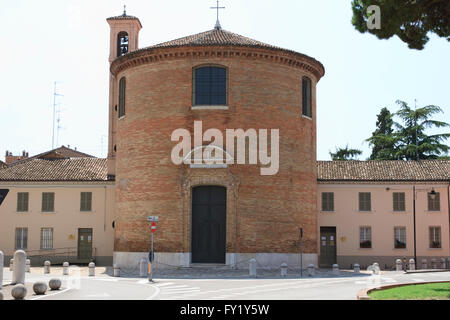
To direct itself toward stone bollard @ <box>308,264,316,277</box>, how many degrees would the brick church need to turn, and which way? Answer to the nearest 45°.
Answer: approximately 45° to its left

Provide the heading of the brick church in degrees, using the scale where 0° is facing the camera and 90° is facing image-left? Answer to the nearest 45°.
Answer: approximately 0°

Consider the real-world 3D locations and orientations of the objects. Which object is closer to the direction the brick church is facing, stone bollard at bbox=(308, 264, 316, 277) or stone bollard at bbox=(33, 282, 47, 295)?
the stone bollard at bbox=(33, 282, 47, 295)

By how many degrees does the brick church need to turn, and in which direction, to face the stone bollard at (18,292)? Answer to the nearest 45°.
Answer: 0° — it already faces it

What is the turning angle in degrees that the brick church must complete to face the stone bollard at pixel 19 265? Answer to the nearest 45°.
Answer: approximately 45° to its right

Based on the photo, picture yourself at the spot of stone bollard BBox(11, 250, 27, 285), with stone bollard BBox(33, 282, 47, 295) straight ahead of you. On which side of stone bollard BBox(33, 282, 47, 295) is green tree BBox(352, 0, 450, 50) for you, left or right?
left
